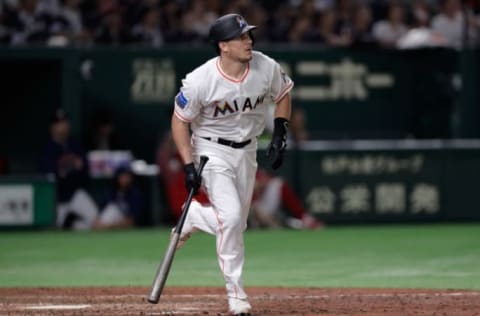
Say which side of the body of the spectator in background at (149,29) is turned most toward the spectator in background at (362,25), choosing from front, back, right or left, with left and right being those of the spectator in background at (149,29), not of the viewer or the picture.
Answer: left

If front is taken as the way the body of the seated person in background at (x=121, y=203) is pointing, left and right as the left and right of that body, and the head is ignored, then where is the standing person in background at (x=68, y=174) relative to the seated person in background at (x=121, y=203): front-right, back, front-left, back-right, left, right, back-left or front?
right

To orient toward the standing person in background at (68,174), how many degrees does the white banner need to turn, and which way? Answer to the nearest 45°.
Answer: approximately 90° to its left

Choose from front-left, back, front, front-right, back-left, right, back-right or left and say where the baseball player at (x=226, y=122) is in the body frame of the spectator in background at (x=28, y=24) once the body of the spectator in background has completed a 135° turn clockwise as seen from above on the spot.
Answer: back-left

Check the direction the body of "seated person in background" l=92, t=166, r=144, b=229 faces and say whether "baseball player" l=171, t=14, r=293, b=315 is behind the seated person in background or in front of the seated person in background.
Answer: in front
